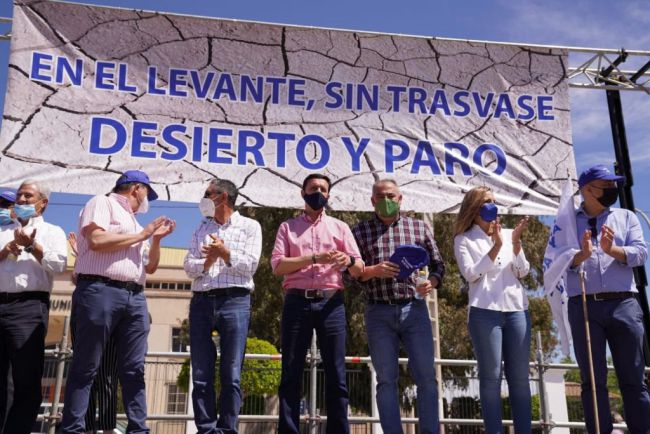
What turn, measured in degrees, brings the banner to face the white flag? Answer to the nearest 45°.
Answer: approximately 45° to its left

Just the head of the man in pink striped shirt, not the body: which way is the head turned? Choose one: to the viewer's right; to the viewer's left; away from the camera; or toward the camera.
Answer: to the viewer's right

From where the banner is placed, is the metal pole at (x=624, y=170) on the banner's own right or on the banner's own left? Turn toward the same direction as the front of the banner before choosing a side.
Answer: on the banner's own left

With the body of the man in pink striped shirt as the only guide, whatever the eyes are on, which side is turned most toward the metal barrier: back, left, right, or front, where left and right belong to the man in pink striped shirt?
left

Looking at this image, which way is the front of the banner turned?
toward the camera

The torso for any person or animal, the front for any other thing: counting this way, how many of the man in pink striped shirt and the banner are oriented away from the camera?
0

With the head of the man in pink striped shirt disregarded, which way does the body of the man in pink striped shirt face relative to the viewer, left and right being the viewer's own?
facing the viewer and to the right of the viewer
